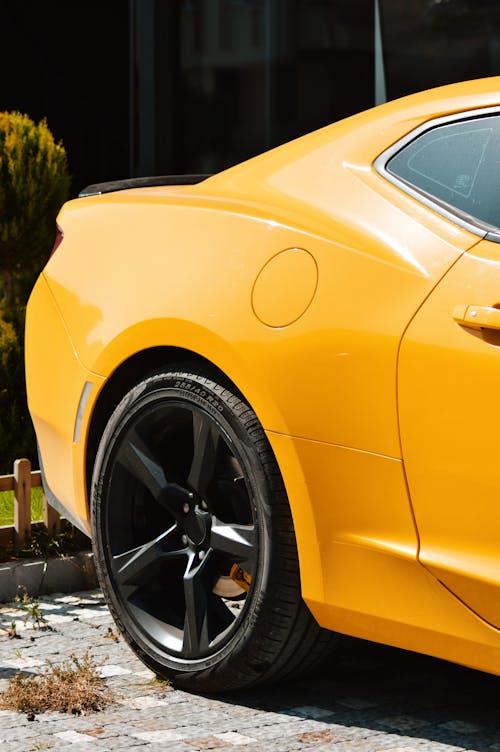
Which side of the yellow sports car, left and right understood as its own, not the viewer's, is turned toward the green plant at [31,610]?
back

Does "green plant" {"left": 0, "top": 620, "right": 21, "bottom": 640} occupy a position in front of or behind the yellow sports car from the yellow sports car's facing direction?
behind

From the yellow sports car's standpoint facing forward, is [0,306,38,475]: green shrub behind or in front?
behind

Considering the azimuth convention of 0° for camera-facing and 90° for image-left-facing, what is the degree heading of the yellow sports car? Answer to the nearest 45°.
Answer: approximately 315°

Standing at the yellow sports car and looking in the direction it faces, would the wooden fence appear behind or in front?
behind
